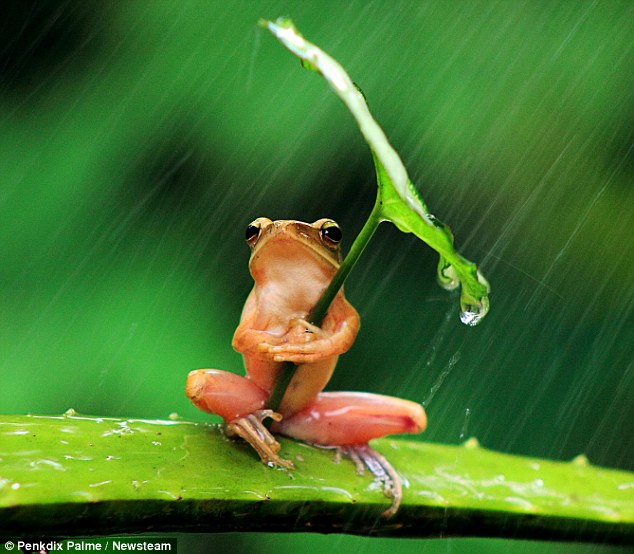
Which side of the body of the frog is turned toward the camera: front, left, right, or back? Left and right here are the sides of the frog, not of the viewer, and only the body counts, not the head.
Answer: front
